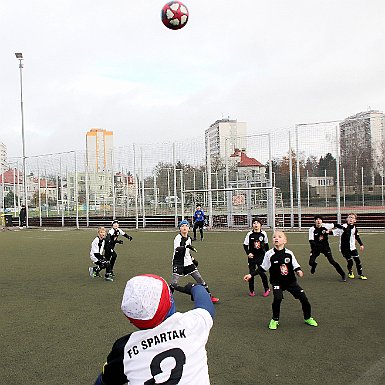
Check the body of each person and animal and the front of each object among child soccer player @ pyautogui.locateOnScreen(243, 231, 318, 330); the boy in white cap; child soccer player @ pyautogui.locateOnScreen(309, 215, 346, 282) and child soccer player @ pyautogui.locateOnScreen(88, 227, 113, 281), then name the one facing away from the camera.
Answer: the boy in white cap

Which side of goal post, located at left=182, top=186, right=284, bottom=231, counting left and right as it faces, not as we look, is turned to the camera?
front

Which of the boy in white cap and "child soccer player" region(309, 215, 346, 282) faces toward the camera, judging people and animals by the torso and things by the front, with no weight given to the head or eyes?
the child soccer player

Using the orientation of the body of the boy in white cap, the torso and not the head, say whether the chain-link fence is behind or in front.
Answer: in front

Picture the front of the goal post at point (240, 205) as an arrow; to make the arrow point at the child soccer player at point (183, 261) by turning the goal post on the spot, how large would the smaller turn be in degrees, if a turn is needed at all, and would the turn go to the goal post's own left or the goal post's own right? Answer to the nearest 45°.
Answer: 0° — it already faces them

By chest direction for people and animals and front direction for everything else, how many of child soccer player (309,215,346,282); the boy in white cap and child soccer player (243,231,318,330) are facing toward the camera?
2

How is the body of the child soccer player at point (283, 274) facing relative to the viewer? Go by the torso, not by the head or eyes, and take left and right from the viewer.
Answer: facing the viewer

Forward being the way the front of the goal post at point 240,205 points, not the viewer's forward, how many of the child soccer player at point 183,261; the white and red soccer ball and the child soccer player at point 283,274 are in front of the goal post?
3

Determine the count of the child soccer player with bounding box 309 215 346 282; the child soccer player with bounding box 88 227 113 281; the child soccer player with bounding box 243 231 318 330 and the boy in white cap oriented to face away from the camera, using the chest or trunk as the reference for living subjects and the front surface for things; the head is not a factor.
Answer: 1

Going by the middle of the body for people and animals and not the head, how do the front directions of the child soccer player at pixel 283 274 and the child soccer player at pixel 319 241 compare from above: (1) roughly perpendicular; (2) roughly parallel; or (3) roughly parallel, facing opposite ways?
roughly parallel

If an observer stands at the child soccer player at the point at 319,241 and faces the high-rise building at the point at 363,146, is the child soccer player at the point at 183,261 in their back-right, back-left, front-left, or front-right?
back-left

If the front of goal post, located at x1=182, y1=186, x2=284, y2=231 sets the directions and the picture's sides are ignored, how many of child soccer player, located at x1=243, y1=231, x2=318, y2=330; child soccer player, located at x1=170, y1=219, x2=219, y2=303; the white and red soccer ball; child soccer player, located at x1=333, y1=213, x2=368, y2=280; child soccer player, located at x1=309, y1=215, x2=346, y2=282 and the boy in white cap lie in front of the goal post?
6

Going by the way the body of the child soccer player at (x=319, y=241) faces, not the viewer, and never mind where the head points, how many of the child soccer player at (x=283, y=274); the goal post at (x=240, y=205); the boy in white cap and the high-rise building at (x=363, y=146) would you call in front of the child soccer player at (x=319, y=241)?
2

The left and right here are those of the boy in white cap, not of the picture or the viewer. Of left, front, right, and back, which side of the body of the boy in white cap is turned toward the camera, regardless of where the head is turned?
back
